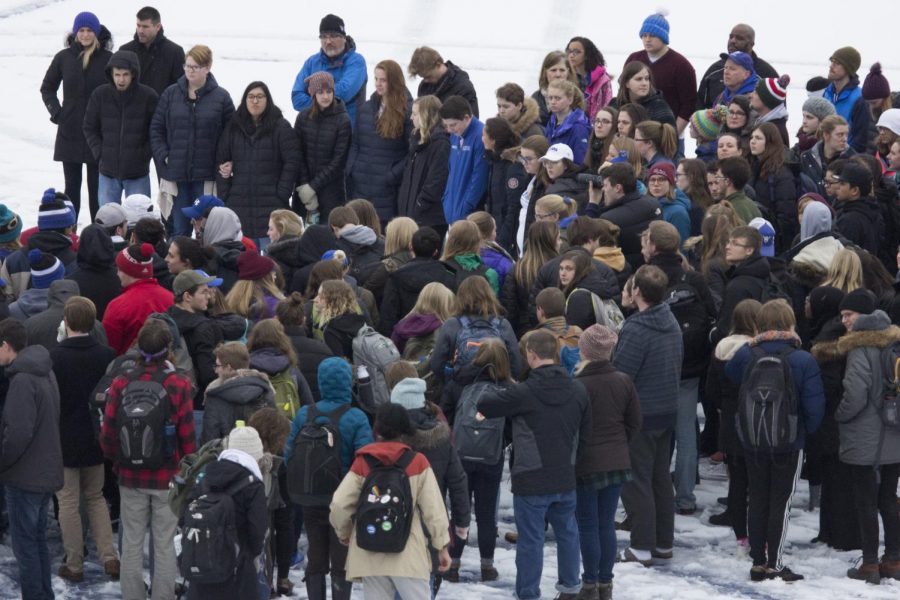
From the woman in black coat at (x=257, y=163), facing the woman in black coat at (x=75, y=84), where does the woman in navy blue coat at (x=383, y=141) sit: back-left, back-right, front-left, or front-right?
back-right

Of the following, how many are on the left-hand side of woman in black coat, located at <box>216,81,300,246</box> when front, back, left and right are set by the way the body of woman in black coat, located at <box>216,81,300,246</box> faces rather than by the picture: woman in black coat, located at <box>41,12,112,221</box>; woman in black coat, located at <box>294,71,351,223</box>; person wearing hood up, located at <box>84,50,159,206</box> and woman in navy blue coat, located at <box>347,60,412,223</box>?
2

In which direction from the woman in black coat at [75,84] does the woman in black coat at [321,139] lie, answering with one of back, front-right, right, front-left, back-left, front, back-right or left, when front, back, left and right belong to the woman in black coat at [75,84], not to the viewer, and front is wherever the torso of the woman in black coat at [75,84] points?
front-left

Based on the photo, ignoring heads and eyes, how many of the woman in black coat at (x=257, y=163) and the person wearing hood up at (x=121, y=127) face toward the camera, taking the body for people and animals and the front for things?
2

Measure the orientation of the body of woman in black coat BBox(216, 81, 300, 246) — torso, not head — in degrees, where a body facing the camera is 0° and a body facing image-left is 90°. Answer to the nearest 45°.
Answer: approximately 0°

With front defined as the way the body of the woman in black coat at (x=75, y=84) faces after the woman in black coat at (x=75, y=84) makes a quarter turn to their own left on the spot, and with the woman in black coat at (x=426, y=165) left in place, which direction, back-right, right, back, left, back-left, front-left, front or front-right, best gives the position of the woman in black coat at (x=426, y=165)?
front-right

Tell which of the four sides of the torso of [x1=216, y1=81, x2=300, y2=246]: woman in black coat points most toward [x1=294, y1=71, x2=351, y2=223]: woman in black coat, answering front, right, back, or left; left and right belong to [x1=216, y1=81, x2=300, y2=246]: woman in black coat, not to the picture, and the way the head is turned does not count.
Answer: left
